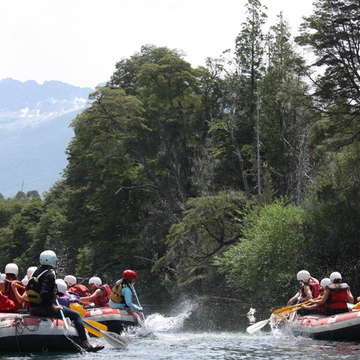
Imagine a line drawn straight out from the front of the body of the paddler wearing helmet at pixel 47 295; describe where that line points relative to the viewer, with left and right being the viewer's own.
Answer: facing away from the viewer and to the right of the viewer

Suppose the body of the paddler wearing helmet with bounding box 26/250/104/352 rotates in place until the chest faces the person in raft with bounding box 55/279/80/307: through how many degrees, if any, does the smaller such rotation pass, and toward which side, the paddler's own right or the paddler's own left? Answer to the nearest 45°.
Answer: approximately 45° to the paddler's own left

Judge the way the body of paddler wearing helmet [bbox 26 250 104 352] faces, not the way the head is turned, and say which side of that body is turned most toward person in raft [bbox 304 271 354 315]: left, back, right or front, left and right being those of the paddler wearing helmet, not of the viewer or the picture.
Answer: front

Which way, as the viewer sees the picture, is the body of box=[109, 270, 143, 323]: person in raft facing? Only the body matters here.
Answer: to the viewer's right

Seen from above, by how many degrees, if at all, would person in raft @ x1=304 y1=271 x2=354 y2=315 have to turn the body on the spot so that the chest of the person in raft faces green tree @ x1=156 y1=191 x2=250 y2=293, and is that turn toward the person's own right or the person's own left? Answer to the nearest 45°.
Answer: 0° — they already face it

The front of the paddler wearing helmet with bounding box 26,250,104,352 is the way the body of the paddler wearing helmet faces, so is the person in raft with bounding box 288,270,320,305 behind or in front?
in front
